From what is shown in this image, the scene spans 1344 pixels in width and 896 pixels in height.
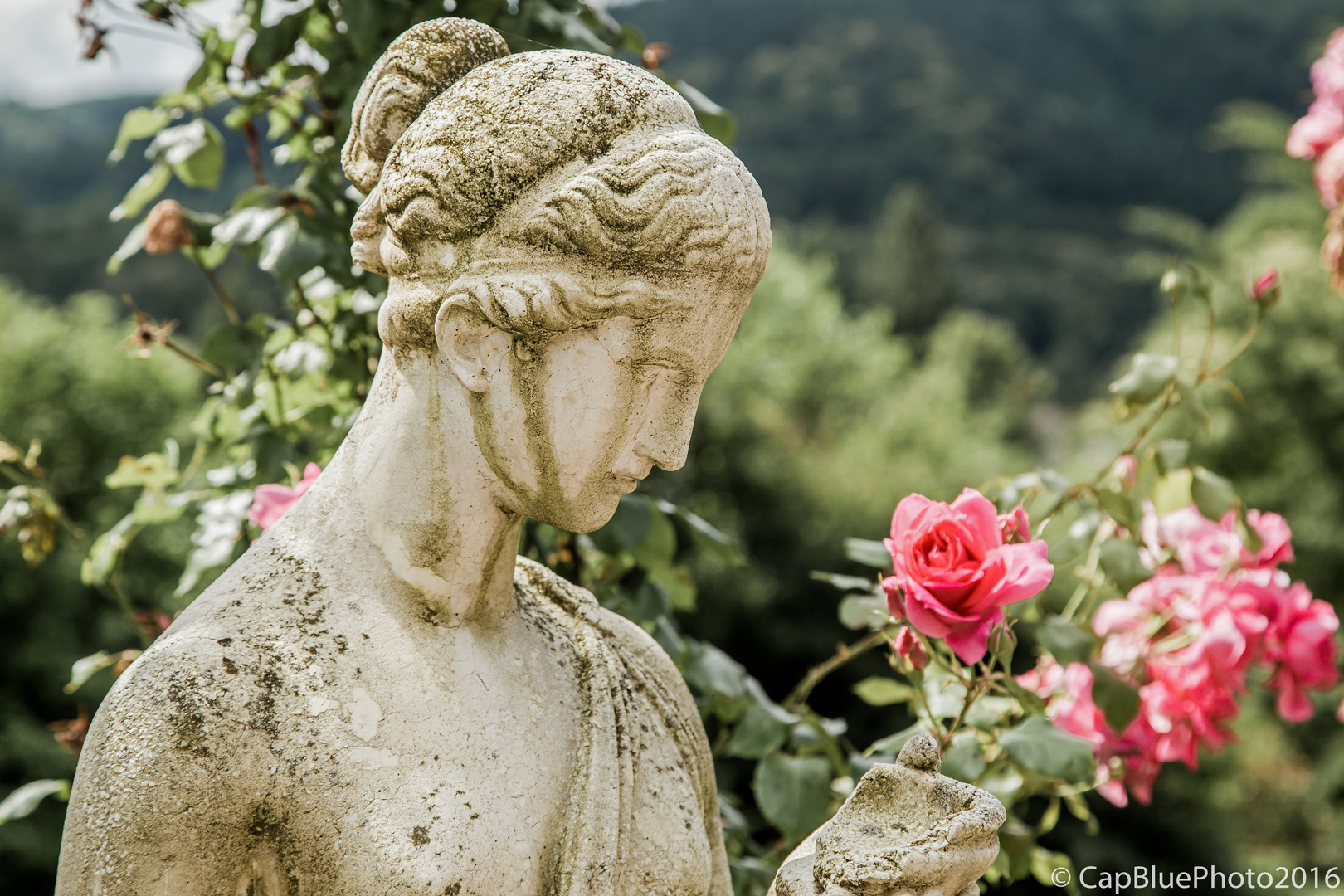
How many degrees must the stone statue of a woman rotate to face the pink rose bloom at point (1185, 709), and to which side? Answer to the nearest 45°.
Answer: approximately 90° to its left

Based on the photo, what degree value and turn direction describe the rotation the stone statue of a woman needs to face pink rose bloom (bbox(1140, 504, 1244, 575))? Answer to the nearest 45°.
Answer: approximately 90° to its left

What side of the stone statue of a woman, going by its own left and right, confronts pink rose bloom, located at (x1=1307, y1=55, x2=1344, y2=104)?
left

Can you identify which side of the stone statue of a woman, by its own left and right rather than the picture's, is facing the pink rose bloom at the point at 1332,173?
left

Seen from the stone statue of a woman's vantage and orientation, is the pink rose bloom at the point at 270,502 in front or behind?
behind

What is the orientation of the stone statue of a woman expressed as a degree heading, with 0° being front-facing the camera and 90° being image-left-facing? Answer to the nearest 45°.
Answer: approximately 315°

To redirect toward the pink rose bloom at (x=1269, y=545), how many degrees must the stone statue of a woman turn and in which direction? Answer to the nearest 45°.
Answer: approximately 90° to its left
